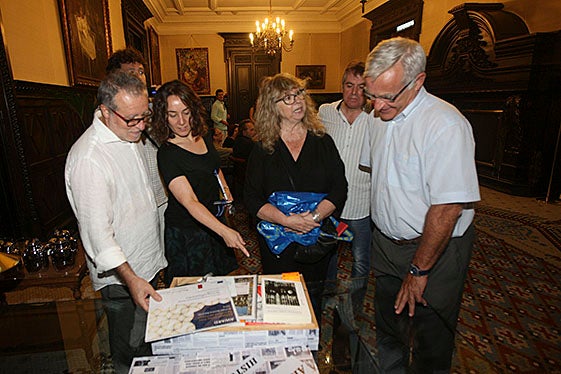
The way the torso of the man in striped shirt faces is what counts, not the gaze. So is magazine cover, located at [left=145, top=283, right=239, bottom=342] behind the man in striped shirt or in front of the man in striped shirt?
in front

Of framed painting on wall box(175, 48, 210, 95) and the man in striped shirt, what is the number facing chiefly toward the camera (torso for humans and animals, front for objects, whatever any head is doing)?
2

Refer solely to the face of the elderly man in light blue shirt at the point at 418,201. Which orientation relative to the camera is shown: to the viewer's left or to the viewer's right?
to the viewer's left

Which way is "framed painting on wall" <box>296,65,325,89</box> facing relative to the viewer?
toward the camera

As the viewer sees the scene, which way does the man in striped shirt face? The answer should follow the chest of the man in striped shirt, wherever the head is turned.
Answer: toward the camera

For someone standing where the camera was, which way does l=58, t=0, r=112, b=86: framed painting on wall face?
facing the viewer and to the right of the viewer

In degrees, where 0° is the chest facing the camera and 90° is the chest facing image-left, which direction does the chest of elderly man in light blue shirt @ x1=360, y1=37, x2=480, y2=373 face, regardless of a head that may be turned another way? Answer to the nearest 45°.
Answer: approximately 45°

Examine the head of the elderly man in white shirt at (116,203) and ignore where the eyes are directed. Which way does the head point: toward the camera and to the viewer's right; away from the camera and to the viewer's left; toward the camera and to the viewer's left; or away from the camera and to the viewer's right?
toward the camera and to the viewer's right

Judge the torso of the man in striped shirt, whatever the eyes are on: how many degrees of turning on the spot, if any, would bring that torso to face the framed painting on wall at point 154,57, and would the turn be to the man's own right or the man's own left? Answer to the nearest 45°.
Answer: approximately 135° to the man's own right

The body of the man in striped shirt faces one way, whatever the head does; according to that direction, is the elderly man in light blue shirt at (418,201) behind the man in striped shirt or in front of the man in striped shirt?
in front

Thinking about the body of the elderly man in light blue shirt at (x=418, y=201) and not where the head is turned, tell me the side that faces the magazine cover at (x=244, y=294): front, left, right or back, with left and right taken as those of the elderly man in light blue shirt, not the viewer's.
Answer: front

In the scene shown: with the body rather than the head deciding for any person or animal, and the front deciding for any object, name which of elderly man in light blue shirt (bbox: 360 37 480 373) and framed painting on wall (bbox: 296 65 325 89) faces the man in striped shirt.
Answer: the framed painting on wall

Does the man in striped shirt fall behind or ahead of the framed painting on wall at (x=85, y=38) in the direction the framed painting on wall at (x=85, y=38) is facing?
ahead

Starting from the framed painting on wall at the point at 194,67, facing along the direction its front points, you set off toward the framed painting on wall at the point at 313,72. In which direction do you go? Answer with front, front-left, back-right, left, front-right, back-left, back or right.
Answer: left

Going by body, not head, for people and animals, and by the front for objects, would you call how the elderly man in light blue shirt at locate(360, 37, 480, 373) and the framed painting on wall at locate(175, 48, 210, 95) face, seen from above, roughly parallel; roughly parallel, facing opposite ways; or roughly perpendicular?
roughly perpendicular

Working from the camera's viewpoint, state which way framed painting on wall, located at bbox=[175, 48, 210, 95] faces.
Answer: facing the viewer

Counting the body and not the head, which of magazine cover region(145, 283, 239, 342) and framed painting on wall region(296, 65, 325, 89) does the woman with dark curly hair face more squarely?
the magazine cover

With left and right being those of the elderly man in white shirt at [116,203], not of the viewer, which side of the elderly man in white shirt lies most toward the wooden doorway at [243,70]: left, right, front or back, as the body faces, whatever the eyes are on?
left

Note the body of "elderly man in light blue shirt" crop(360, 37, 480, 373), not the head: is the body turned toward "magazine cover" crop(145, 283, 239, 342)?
yes
